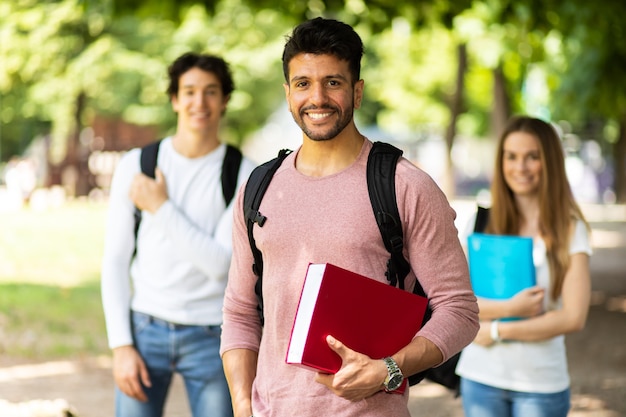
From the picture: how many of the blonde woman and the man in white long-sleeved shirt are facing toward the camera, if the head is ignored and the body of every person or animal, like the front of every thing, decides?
2

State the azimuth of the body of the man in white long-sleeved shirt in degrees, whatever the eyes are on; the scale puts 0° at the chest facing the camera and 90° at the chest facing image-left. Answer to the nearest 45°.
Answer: approximately 0°

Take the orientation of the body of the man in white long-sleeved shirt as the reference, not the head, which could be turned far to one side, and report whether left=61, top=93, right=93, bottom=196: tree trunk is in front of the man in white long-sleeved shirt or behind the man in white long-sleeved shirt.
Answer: behind

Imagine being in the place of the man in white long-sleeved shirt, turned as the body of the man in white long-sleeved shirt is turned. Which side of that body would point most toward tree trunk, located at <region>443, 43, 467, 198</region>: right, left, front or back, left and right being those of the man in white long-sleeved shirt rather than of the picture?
back

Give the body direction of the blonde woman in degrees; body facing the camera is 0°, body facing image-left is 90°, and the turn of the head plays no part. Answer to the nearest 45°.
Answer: approximately 0°

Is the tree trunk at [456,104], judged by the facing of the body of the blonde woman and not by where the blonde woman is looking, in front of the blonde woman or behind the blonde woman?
behind

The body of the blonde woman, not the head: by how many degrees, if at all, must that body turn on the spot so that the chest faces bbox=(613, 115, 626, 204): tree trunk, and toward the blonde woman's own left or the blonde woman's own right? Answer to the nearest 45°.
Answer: approximately 180°

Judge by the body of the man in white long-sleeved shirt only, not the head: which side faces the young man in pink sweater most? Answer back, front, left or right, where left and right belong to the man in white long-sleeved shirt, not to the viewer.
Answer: front
